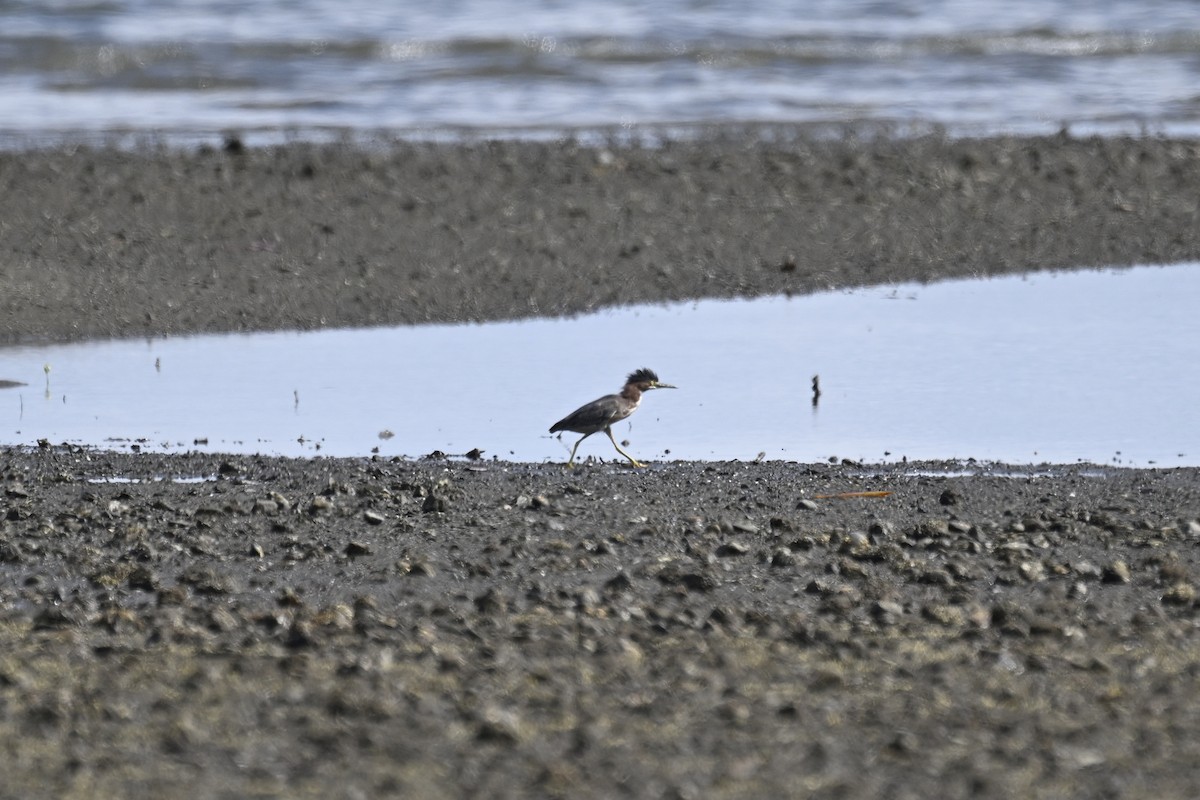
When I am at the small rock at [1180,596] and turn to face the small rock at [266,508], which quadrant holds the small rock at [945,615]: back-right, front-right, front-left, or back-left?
front-left

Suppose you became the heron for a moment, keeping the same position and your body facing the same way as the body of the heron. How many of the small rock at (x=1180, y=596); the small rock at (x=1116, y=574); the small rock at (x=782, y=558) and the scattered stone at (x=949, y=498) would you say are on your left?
0

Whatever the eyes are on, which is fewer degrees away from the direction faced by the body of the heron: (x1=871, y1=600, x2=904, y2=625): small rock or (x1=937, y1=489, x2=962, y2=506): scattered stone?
the scattered stone

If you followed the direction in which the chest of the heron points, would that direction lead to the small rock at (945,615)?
no

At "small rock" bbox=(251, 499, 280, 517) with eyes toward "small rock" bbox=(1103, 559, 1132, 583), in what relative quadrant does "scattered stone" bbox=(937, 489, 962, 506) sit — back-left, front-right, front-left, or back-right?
front-left

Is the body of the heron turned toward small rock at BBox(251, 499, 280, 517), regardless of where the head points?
no

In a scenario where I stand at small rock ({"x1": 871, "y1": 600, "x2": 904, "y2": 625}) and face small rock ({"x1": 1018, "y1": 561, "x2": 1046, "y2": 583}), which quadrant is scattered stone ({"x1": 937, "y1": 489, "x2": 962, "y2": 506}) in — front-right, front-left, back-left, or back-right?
front-left

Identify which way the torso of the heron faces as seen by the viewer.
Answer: to the viewer's right

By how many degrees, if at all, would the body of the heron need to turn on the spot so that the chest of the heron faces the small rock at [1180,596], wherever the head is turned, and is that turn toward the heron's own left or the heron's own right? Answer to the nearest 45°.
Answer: approximately 45° to the heron's own right

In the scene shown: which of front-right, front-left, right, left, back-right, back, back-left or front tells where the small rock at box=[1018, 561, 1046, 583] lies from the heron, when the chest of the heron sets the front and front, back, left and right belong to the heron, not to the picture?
front-right

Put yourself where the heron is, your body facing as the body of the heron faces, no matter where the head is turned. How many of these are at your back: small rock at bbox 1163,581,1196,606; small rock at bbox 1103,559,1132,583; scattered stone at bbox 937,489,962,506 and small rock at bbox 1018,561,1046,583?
0

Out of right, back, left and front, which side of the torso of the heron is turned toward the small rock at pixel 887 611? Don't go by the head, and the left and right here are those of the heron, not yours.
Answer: right

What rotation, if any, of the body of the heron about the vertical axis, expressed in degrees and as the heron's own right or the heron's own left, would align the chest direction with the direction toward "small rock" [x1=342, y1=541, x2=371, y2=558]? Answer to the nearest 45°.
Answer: approximately 135° to the heron's own right

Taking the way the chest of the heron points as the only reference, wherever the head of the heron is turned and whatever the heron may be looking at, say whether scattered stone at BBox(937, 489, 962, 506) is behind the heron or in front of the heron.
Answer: in front

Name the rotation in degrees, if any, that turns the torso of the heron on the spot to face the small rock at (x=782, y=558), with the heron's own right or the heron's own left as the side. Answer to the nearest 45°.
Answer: approximately 90° to the heron's own right

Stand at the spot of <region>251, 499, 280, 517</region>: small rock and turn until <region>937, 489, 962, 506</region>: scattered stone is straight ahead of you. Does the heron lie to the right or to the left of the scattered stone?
left
